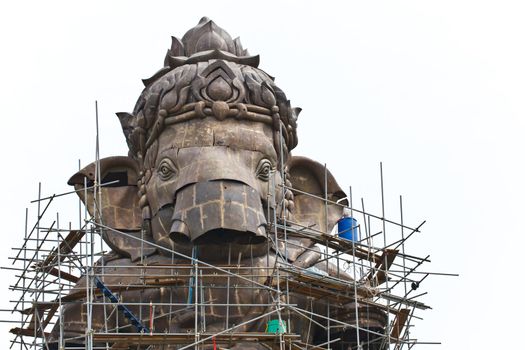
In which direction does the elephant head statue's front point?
toward the camera

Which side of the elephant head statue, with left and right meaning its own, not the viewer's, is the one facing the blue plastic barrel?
left
